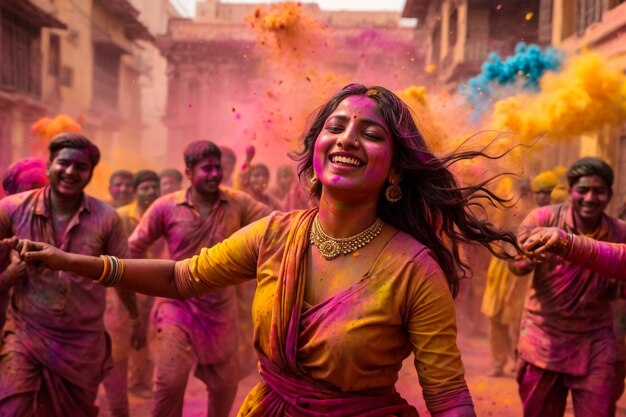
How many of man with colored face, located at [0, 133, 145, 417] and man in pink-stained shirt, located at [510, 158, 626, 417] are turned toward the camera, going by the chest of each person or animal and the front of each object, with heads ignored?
2

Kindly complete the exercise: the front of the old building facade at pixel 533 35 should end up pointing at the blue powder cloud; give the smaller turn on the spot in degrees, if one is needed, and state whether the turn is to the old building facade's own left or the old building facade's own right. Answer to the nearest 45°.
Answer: approximately 45° to the old building facade's own left

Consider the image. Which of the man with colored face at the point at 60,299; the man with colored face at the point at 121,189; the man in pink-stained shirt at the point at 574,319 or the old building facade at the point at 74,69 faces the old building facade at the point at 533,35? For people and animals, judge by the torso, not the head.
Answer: the old building facade at the point at 74,69

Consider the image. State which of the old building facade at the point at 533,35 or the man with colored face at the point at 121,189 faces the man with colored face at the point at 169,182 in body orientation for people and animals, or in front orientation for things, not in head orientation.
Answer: the old building facade

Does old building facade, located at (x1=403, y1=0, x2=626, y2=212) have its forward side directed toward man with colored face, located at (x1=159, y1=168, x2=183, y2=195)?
yes

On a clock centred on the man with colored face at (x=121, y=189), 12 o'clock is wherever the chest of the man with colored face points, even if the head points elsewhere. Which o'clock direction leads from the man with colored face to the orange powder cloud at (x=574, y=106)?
The orange powder cloud is roughly at 10 o'clock from the man with colored face.

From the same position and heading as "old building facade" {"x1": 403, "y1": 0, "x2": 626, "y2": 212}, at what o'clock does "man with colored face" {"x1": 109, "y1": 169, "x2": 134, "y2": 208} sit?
The man with colored face is roughly at 12 o'clock from the old building facade.

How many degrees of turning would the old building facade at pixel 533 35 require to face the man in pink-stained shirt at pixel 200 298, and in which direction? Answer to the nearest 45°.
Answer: approximately 45° to its left

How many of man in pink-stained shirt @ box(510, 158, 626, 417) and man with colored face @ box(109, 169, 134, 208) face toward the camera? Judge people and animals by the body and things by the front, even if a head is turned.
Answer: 2

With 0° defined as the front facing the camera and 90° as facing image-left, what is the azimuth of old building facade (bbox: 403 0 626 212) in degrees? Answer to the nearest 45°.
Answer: approximately 45°
